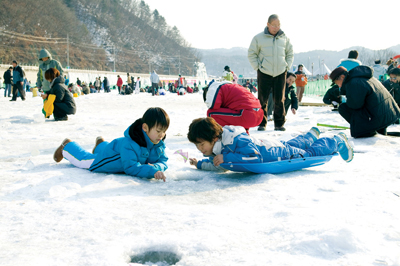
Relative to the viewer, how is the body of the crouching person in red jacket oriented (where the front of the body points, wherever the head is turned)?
to the viewer's left

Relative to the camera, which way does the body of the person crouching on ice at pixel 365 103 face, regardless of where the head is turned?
to the viewer's left

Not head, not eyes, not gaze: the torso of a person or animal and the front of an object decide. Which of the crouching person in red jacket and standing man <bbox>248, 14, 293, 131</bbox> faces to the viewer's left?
the crouching person in red jacket

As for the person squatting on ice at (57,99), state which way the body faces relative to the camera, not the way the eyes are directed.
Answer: to the viewer's left

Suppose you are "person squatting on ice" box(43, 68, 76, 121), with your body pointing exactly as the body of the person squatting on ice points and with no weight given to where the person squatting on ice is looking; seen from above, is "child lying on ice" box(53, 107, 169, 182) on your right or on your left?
on your left

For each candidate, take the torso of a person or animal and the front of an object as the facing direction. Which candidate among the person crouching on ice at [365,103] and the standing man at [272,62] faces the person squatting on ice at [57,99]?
the person crouching on ice at [365,103]

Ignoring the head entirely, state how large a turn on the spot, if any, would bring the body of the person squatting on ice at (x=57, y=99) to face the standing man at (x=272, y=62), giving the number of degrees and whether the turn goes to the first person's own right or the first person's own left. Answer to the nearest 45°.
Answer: approximately 135° to the first person's own left

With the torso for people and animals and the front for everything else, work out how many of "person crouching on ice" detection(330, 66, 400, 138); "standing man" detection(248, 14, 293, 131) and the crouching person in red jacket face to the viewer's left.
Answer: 2

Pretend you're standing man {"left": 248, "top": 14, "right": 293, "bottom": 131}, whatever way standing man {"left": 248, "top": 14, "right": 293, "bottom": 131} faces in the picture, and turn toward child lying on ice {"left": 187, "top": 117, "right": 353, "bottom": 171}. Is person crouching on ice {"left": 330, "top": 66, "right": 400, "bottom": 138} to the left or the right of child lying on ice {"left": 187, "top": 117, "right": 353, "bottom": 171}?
left

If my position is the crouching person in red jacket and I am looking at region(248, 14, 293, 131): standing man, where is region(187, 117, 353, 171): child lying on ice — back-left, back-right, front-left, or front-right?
back-right

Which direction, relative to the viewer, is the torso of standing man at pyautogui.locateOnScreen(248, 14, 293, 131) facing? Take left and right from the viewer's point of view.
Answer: facing the viewer

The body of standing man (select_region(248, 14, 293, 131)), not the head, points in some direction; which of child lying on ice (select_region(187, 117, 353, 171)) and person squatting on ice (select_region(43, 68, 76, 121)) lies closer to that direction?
the child lying on ice

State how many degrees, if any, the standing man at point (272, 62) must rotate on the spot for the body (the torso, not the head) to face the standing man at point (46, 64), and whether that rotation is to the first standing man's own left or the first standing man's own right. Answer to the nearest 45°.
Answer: approximately 90° to the first standing man's own right

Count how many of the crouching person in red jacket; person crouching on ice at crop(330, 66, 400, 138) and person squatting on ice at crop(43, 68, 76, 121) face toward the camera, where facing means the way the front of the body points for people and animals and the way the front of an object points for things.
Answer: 0
